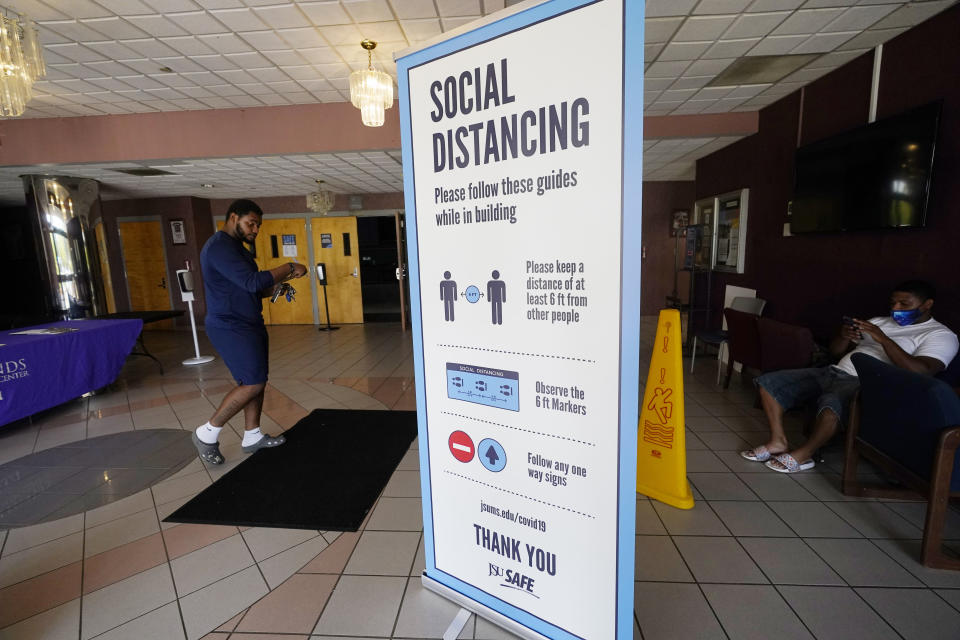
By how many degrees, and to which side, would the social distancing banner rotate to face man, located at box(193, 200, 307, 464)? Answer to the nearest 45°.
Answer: approximately 90° to its right

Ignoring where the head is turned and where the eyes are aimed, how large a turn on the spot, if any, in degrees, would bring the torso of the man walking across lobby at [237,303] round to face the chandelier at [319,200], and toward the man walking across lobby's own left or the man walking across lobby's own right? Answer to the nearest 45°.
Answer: approximately 90° to the man walking across lobby's own left

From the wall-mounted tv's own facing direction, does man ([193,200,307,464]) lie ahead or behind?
ahead

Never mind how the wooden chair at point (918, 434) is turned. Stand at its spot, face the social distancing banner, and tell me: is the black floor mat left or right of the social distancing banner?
right

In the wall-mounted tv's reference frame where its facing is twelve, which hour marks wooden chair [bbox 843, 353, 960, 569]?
The wooden chair is roughly at 10 o'clock from the wall-mounted tv.

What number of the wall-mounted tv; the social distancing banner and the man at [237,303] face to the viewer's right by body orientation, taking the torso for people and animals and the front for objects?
1

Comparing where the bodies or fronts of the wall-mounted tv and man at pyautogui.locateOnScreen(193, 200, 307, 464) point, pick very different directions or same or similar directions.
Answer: very different directions

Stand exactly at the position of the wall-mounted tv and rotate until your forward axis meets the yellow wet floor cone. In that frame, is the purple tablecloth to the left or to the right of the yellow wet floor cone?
right

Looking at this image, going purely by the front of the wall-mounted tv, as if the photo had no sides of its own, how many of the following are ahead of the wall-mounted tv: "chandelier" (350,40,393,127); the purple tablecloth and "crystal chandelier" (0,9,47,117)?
3

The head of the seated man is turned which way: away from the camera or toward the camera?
toward the camera

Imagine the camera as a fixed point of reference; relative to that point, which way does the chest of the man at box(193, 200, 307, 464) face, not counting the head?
to the viewer's right

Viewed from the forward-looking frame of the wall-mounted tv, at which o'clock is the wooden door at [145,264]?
The wooden door is roughly at 1 o'clock from the wall-mounted tv.

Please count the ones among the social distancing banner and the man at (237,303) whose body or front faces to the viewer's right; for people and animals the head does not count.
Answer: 1

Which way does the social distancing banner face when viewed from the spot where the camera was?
facing the viewer and to the left of the viewer
